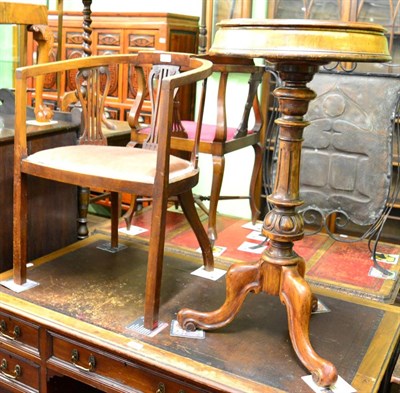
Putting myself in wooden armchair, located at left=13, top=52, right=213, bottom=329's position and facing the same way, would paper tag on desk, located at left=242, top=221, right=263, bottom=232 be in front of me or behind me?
behind

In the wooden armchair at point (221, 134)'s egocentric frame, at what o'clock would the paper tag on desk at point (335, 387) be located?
The paper tag on desk is roughly at 7 o'clock from the wooden armchair.

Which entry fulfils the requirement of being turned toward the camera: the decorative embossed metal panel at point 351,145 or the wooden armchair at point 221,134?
the decorative embossed metal panel

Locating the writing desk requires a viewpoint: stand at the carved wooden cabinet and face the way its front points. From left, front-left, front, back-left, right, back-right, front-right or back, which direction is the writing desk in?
front-left

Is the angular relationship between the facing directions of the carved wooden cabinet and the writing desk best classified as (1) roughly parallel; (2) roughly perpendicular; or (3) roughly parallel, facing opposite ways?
roughly parallel

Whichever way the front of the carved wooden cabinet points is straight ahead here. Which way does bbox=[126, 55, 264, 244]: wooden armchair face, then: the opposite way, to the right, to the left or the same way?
to the right

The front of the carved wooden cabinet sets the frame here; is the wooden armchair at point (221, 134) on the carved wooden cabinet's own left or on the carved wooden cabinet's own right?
on the carved wooden cabinet's own left

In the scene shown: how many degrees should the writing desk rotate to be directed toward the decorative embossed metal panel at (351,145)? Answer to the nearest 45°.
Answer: approximately 180°

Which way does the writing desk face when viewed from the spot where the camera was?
facing the viewer and to the left of the viewer

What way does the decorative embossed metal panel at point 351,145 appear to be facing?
toward the camera
